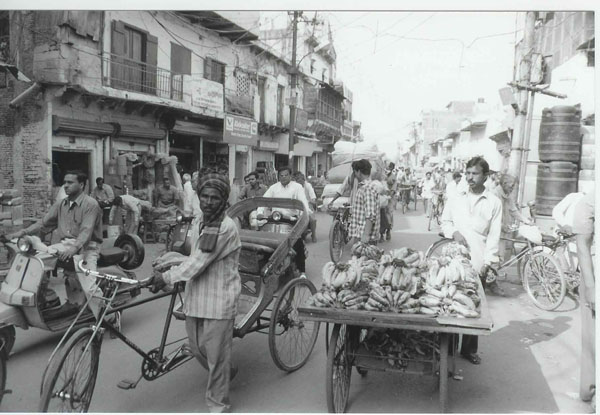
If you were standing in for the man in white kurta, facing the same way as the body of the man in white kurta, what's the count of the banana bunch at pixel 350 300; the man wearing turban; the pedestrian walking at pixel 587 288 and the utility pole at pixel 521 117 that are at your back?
1

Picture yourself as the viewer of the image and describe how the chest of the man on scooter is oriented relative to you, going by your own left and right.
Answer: facing the viewer and to the left of the viewer

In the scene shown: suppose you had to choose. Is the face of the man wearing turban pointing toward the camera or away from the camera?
toward the camera

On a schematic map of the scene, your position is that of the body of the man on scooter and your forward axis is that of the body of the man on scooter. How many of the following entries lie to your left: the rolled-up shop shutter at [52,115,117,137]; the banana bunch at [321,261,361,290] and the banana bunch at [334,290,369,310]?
2

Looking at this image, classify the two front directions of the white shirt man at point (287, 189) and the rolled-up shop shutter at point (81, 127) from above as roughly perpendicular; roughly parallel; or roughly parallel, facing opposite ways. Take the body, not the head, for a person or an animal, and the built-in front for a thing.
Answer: roughly perpendicular

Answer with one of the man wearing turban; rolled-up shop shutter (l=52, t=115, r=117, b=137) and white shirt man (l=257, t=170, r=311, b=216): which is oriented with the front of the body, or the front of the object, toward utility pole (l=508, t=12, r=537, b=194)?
the rolled-up shop shutter

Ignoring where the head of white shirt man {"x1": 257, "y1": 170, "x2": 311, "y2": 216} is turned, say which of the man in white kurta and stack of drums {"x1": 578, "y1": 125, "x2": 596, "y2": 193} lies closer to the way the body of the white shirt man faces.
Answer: the man in white kurta

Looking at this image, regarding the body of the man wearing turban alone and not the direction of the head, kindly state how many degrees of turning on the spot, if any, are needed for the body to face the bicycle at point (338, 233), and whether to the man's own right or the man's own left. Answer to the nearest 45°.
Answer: approximately 180°

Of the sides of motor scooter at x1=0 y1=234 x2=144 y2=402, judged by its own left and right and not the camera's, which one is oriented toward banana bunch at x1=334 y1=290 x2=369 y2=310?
left

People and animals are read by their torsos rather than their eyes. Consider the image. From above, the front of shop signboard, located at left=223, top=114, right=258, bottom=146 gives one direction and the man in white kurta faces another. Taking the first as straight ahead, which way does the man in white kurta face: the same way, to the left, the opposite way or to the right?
to the right

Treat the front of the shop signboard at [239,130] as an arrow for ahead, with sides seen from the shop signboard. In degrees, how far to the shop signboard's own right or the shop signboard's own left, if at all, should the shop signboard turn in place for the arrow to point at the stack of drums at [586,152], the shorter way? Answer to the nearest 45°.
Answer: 0° — it already faces it

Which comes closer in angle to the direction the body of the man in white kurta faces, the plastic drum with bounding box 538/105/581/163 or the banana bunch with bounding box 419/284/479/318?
the banana bunch

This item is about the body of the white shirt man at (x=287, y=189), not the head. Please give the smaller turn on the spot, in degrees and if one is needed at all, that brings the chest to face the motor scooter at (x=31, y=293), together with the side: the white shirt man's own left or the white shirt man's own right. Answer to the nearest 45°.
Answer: approximately 45° to the white shirt man's own right

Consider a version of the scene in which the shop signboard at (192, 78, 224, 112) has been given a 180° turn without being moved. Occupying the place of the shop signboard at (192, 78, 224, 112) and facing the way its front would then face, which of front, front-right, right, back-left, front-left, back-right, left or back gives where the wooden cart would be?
back-left

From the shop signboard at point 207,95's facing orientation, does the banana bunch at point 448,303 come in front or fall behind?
in front

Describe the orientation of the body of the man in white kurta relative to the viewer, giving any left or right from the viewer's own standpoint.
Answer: facing the viewer

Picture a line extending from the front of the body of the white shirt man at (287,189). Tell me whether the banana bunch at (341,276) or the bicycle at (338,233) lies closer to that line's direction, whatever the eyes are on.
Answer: the banana bunch

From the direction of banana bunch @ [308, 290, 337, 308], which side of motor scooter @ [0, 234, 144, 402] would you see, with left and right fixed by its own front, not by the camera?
left
